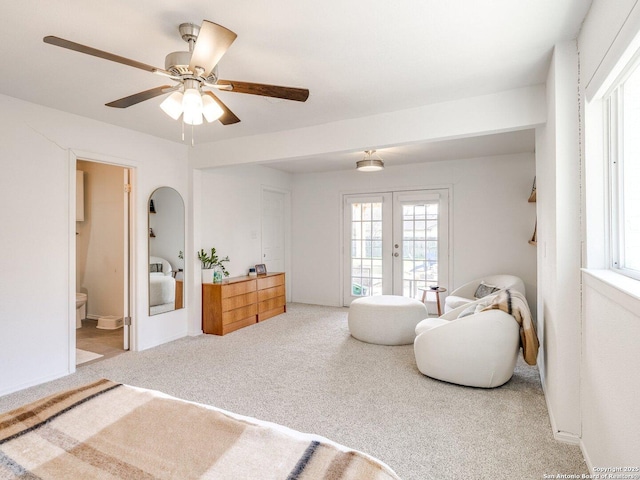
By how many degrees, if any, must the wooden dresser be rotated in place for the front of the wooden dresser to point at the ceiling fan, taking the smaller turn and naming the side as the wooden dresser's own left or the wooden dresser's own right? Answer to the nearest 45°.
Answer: approximately 45° to the wooden dresser's own right

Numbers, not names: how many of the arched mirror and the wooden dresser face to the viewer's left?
0

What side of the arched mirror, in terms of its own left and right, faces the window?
front

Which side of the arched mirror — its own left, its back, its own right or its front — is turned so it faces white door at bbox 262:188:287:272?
left

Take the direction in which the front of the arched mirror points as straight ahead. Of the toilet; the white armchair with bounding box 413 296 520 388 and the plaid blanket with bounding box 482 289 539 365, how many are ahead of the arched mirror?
2

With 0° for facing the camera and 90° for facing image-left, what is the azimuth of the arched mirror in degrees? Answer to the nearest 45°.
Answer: approximately 315°

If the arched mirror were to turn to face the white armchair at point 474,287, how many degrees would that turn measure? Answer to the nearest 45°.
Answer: approximately 45° to its left

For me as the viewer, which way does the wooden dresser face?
facing the viewer and to the right of the viewer

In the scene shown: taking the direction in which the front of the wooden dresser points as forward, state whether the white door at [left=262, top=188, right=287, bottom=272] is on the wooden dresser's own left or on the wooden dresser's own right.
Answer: on the wooden dresser's own left

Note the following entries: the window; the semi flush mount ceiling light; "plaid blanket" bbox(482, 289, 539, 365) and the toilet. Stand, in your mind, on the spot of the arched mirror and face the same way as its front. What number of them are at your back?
1

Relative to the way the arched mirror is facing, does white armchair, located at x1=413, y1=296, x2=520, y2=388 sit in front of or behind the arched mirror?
in front

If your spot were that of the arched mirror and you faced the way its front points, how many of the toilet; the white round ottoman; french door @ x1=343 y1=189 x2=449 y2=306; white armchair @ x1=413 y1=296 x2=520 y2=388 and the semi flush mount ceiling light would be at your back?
1
